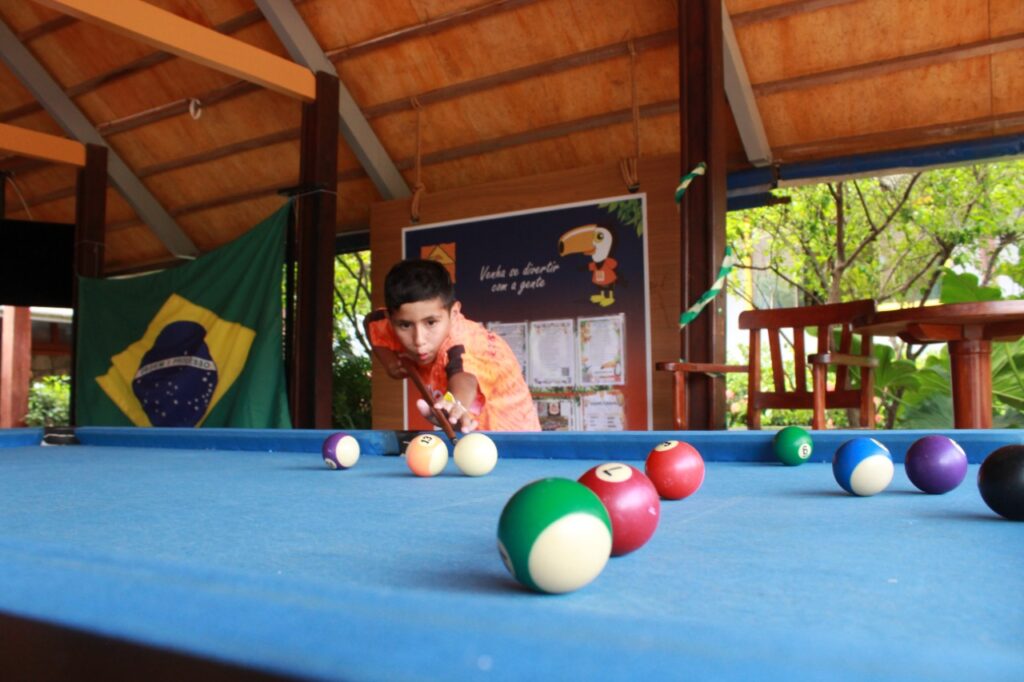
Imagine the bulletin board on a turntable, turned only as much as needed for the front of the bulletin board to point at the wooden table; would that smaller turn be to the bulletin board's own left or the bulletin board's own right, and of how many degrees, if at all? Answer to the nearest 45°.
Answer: approximately 90° to the bulletin board's own left

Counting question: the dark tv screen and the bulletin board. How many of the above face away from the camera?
0

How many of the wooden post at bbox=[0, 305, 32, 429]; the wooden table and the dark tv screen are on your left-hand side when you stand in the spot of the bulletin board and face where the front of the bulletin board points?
1

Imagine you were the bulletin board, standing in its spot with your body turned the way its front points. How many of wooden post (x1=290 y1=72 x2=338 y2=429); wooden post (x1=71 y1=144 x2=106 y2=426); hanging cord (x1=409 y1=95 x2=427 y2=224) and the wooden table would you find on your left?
1

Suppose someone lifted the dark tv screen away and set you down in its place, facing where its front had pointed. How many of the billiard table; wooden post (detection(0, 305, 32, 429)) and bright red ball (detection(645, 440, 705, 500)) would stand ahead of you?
2

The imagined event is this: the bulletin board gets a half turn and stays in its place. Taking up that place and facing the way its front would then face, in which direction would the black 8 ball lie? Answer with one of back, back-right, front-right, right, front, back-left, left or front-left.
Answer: back-right

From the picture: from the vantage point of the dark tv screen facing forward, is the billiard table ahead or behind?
ahead

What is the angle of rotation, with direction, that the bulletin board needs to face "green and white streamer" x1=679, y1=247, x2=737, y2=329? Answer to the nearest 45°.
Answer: approximately 90° to its left

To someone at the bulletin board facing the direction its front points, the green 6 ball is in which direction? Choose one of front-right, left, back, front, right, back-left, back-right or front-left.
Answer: front-left

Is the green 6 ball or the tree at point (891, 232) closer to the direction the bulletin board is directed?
the green 6 ball

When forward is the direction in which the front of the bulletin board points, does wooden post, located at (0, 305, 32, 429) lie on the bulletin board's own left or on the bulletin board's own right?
on the bulletin board's own right

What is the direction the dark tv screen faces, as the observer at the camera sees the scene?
facing the viewer

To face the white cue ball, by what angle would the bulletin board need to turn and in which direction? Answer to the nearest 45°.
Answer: approximately 45° to its left

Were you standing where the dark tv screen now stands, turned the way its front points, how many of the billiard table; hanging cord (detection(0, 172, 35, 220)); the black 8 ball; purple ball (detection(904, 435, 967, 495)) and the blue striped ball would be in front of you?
4

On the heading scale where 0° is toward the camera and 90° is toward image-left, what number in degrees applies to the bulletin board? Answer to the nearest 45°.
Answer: approximately 45°

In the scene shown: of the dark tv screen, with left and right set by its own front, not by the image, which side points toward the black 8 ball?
front
